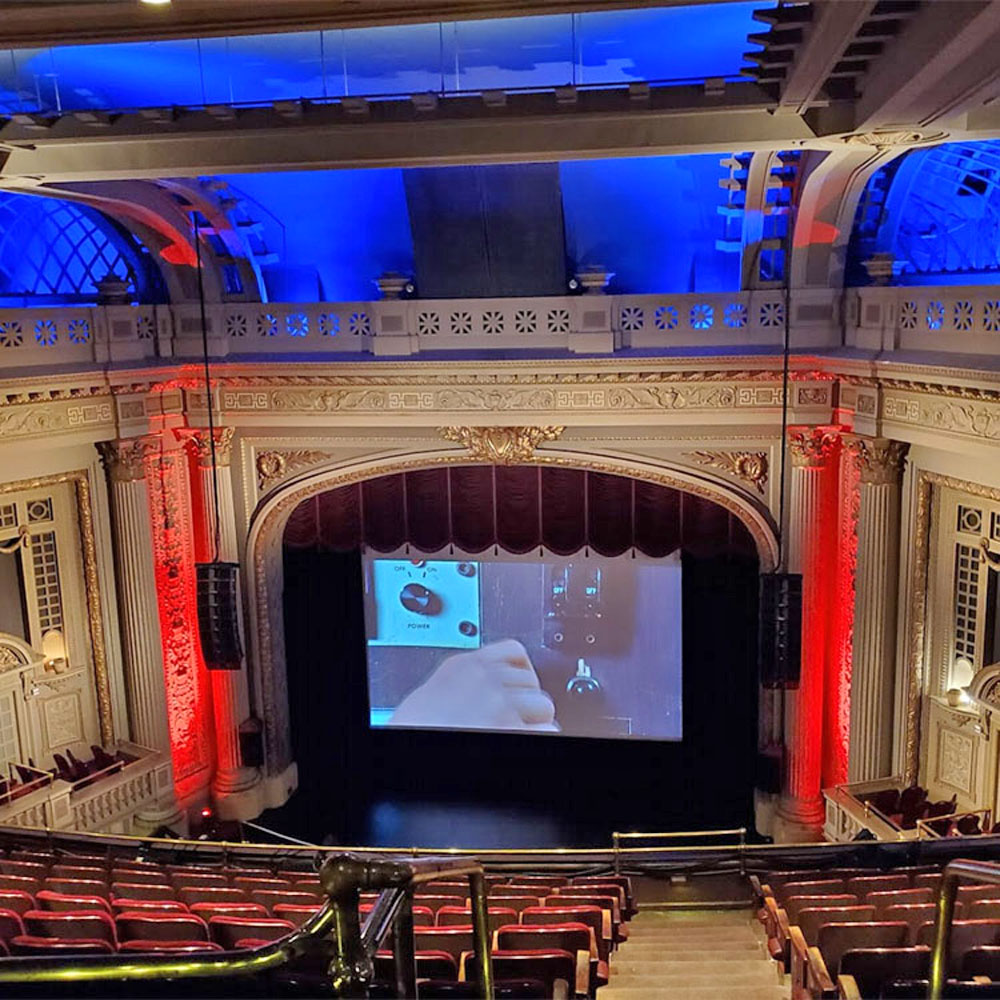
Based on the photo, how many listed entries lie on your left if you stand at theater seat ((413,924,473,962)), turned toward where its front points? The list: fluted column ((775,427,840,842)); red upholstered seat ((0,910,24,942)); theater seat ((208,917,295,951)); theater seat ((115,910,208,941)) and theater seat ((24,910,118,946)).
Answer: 4

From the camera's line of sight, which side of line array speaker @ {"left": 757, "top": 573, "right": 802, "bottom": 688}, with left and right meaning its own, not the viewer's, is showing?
front

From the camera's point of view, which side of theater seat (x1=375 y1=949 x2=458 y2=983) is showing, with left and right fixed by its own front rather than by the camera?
back

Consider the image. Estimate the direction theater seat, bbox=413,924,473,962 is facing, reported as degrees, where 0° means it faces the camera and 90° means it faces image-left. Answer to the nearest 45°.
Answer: approximately 180°

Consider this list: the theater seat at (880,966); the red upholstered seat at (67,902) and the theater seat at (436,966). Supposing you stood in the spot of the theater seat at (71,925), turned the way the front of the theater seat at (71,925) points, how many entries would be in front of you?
1

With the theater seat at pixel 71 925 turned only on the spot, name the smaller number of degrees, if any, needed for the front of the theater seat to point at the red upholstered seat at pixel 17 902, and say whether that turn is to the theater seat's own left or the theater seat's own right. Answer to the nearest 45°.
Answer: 0° — it already faces it

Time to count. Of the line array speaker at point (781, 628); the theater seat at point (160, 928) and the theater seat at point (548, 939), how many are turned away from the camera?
2

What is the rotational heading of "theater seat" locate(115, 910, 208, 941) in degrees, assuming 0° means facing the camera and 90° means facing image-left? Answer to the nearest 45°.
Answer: approximately 180°

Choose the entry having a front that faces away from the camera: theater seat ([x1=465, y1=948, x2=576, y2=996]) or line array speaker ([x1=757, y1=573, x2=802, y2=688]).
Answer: the theater seat

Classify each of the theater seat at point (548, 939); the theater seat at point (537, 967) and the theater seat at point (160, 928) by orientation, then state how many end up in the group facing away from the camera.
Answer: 3

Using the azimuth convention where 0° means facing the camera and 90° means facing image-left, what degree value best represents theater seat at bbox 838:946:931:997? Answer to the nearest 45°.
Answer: approximately 180°

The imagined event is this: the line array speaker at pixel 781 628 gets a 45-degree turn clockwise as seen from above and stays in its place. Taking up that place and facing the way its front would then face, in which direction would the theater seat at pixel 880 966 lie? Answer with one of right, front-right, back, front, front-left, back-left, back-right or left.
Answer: front-left

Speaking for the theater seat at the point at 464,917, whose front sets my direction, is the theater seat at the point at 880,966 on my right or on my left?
on my right

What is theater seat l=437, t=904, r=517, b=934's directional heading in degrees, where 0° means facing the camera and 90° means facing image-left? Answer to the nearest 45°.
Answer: approximately 180°
